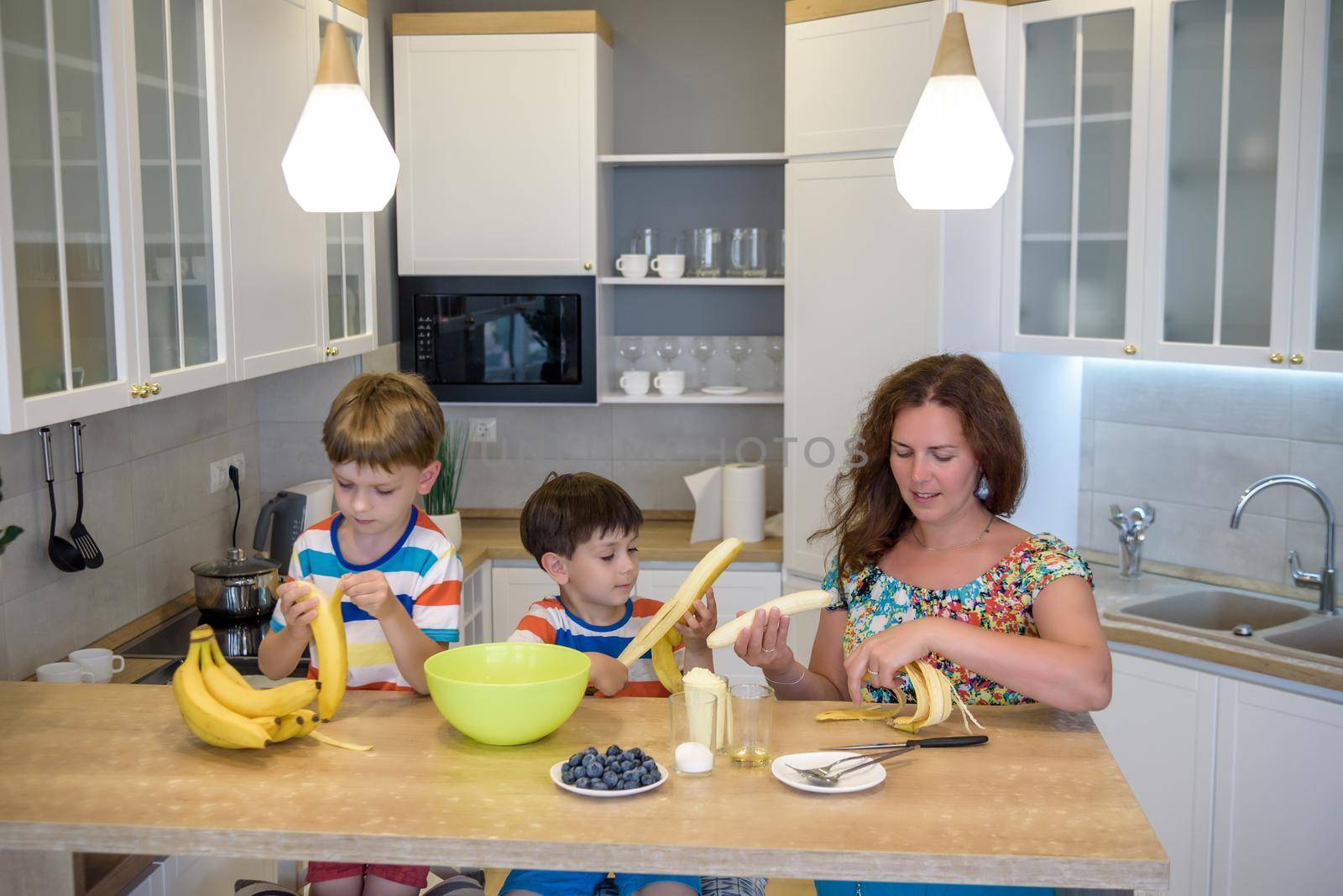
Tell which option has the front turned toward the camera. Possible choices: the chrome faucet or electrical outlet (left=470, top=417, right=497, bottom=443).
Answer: the electrical outlet

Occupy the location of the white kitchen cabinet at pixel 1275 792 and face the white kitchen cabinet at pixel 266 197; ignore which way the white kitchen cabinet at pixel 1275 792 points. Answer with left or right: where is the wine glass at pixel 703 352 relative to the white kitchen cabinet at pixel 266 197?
right

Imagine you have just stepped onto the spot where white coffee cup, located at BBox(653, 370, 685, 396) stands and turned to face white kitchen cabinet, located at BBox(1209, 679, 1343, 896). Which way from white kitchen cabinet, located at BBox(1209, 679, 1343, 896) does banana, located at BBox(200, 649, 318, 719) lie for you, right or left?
right

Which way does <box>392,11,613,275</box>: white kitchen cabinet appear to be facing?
toward the camera

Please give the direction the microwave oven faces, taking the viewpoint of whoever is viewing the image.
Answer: facing the viewer

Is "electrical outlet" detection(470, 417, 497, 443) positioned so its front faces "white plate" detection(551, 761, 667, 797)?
yes

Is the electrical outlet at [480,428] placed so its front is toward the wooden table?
yes

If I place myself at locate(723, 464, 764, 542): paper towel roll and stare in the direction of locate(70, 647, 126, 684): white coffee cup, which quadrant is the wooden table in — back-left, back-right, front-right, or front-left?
front-left

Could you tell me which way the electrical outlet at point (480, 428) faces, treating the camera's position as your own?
facing the viewer

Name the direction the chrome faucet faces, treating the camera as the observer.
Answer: facing to the left of the viewer

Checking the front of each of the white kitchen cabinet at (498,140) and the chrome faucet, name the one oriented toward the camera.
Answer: the white kitchen cabinet

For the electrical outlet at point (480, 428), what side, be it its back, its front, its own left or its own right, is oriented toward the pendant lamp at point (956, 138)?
front

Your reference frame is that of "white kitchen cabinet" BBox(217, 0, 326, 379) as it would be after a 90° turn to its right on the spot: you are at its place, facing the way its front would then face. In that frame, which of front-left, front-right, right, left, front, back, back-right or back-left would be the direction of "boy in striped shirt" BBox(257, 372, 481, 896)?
front-left

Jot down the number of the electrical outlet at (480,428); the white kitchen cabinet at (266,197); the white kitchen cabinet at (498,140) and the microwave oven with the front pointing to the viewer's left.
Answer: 0

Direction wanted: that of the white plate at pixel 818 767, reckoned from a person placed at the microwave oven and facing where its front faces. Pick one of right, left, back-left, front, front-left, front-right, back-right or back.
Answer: front

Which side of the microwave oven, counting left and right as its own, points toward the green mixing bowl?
front

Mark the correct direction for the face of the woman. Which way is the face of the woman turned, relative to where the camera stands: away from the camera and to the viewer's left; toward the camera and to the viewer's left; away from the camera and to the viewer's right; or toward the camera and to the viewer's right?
toward the camera and to the viewer's left

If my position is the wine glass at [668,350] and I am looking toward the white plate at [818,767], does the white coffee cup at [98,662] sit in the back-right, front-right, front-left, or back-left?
front-right
